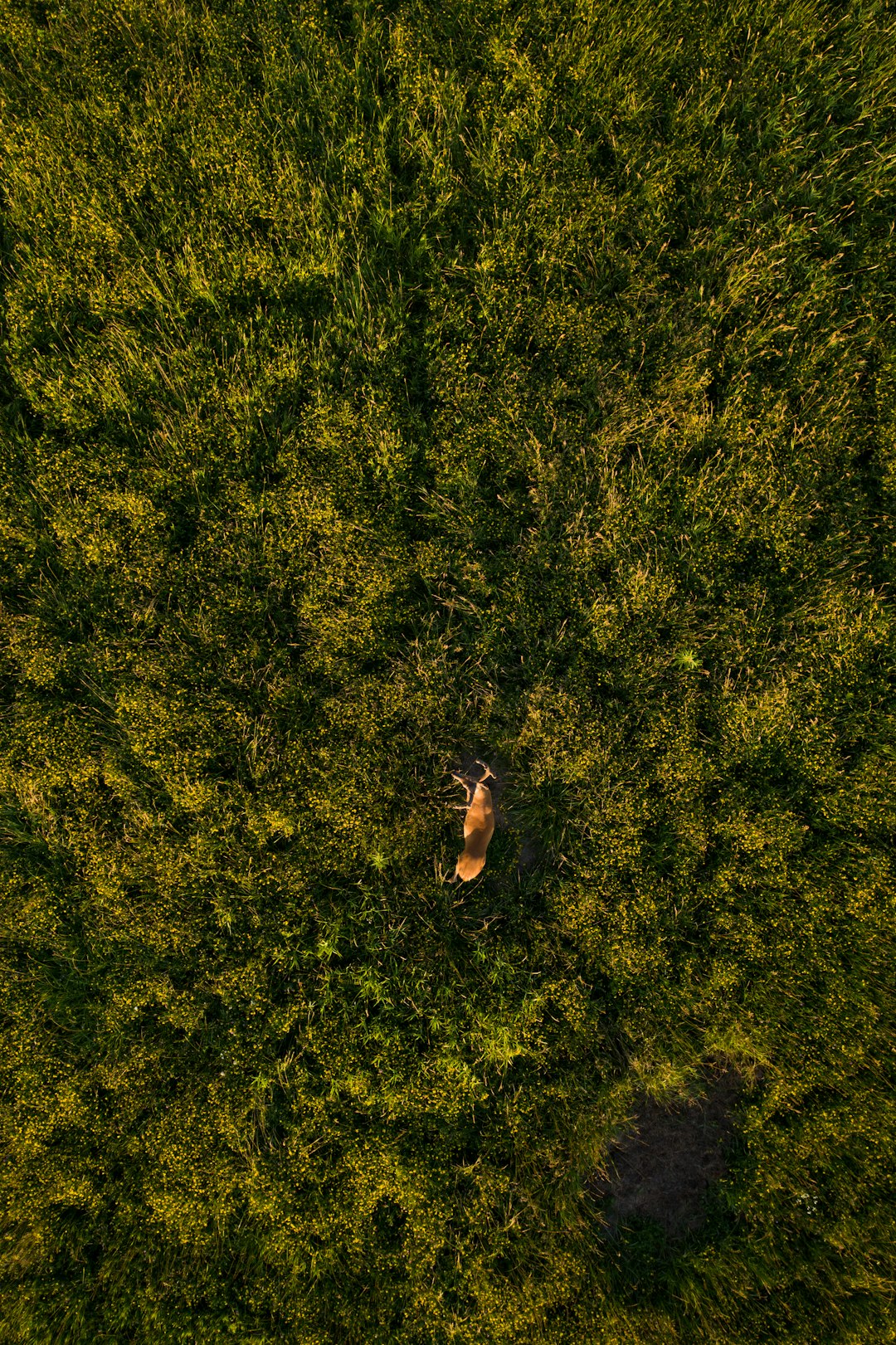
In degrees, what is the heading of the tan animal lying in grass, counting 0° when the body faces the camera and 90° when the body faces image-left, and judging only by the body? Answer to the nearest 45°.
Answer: approximately 180°
